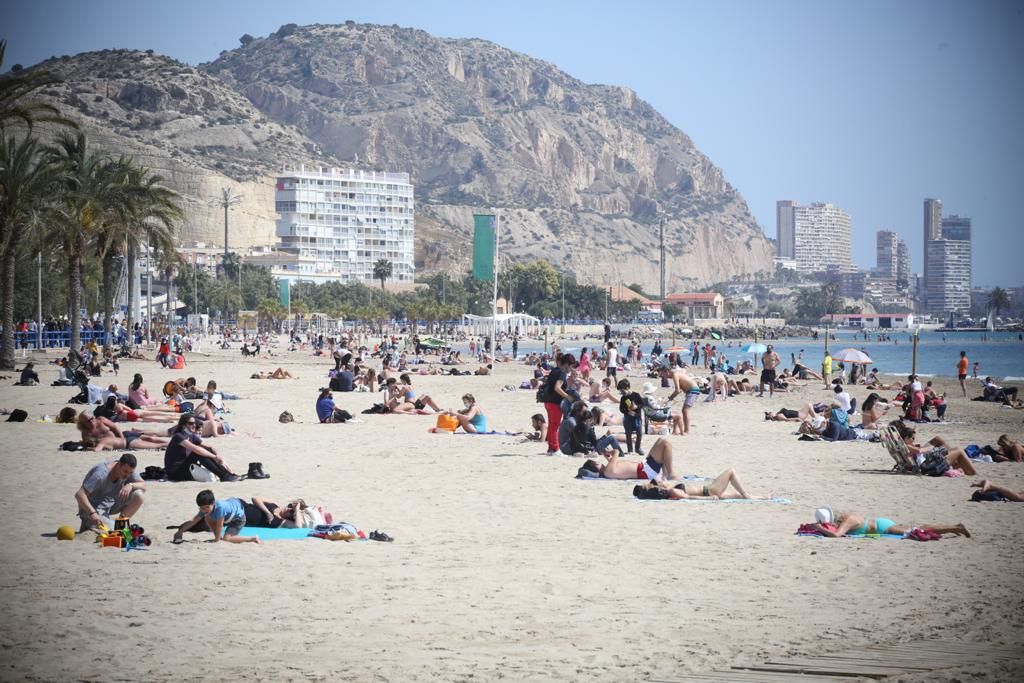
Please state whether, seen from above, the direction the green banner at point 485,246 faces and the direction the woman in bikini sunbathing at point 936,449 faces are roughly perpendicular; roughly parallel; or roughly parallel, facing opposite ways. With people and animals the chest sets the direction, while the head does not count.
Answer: roughly perpendicular

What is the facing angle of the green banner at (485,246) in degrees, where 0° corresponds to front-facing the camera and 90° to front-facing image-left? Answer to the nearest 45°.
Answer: approximately 0°

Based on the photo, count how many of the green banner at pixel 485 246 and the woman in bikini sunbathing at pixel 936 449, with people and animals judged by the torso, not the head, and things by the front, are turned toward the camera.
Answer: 1

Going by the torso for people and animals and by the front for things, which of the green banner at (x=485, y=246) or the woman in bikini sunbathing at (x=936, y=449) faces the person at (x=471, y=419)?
the green banner

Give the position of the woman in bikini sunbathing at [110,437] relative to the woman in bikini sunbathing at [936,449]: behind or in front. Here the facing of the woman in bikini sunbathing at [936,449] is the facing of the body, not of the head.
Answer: behind

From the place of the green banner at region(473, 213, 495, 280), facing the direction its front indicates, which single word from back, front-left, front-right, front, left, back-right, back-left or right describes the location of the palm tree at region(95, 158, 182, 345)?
right

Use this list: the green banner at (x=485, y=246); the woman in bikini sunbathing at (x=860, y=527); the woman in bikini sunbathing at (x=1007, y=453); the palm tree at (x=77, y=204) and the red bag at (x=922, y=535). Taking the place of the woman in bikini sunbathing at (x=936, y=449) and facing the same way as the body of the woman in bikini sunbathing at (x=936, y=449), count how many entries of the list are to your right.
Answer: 2

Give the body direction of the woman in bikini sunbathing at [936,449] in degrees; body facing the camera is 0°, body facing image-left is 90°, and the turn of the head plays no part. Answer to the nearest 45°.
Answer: approximately 270°

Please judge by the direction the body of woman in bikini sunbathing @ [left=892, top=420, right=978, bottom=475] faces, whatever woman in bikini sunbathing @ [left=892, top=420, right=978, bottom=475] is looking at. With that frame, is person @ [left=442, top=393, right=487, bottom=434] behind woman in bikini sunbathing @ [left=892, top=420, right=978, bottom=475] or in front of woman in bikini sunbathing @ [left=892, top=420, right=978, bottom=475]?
behind

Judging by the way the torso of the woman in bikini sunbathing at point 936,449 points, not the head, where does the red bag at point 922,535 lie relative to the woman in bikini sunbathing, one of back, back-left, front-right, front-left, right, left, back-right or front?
right

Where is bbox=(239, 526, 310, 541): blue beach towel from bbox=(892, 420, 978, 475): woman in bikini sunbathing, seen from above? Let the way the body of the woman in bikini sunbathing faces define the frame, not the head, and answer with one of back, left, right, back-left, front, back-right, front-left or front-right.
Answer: back-right

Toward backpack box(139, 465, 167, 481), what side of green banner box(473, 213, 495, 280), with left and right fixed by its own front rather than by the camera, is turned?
front

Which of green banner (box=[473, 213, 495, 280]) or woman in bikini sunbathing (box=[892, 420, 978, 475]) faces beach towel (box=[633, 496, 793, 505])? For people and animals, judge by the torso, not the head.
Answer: the green banner

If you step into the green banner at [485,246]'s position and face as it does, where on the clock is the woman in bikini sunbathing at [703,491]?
The woman in bikini sunbathing is roughly at 12 o'clock from the green banner.

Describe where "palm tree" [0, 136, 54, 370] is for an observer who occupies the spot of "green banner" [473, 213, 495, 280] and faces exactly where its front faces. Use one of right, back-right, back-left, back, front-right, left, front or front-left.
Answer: front-right

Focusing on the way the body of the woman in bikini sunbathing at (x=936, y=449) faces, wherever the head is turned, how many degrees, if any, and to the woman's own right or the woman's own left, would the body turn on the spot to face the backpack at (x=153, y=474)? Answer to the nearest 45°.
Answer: approximately 135° to the woman's own right
